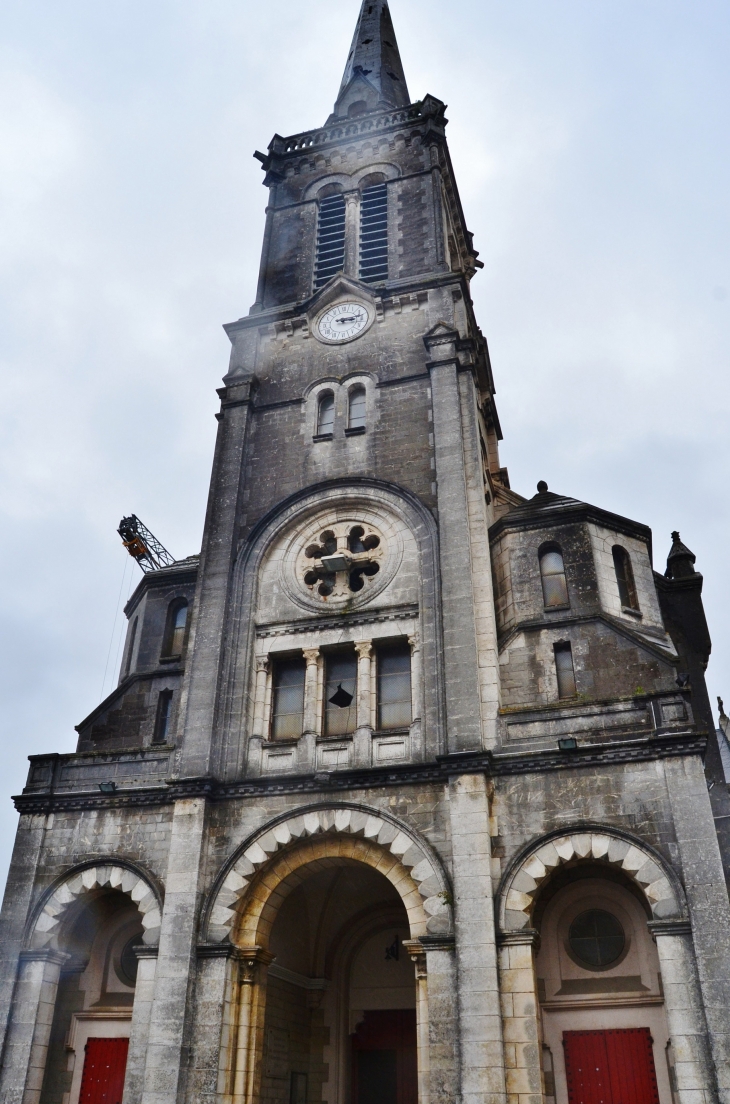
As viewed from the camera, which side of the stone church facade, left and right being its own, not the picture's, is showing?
front
